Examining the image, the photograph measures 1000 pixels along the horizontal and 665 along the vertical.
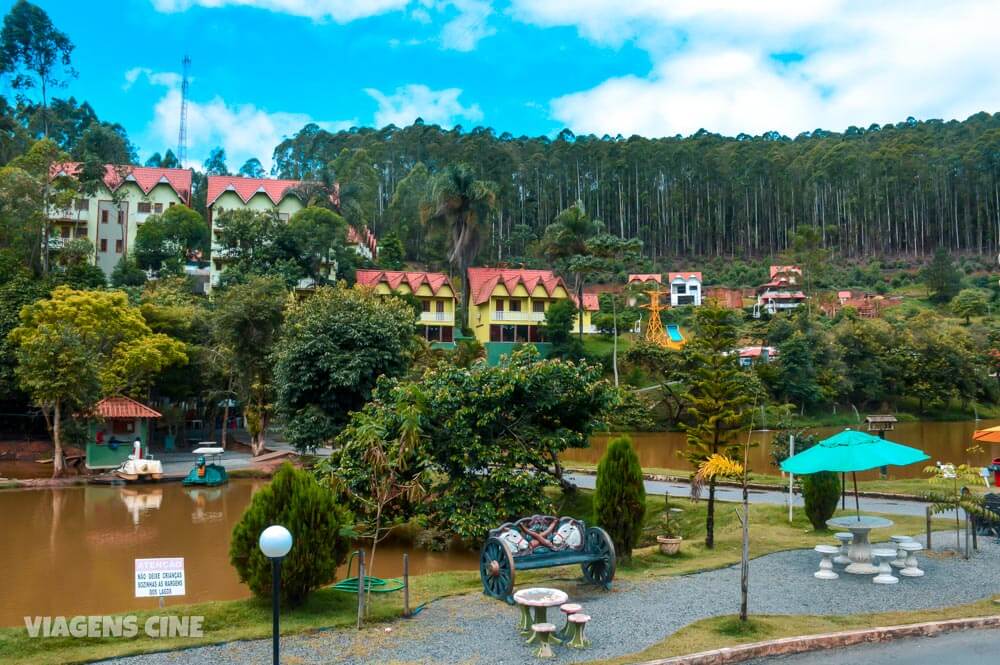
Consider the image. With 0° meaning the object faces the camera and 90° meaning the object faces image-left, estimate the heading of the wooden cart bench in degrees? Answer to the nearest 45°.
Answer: approximately 315°

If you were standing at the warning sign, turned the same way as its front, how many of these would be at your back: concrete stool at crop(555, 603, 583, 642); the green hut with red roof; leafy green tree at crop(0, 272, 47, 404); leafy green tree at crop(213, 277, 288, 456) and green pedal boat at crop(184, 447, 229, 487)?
4

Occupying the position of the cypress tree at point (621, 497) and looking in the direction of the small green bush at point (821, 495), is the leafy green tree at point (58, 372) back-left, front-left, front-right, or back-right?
back-left

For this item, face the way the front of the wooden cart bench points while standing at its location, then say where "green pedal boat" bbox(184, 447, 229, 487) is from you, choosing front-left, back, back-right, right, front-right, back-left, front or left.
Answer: back

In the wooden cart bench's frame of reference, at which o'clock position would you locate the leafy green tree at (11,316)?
The leafy green tree is roughly at 6 o'clock from the wooden cart bench.

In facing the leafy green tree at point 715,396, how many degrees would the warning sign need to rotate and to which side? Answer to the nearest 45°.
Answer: approximately 90° to its left

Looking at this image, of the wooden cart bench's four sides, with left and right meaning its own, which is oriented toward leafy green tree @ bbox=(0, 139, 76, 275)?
back

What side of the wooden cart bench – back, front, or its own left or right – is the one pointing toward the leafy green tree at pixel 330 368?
back

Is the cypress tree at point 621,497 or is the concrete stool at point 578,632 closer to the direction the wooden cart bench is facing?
the concrete stool

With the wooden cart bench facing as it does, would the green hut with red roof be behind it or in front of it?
behind

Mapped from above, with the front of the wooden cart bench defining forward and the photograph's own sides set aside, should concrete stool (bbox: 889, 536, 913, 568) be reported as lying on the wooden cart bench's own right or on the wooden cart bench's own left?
on the wooden cart bench's own left

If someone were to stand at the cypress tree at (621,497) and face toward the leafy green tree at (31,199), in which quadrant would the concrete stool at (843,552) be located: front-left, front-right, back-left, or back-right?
back-right

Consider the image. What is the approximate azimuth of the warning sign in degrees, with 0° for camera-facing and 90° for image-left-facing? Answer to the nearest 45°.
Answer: approximately 0°

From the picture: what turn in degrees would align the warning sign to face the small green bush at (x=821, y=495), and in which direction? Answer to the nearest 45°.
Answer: approximately 90° to its left

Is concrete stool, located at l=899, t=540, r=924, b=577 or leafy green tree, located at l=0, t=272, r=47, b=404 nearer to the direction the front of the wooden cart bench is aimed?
the concrete stool
